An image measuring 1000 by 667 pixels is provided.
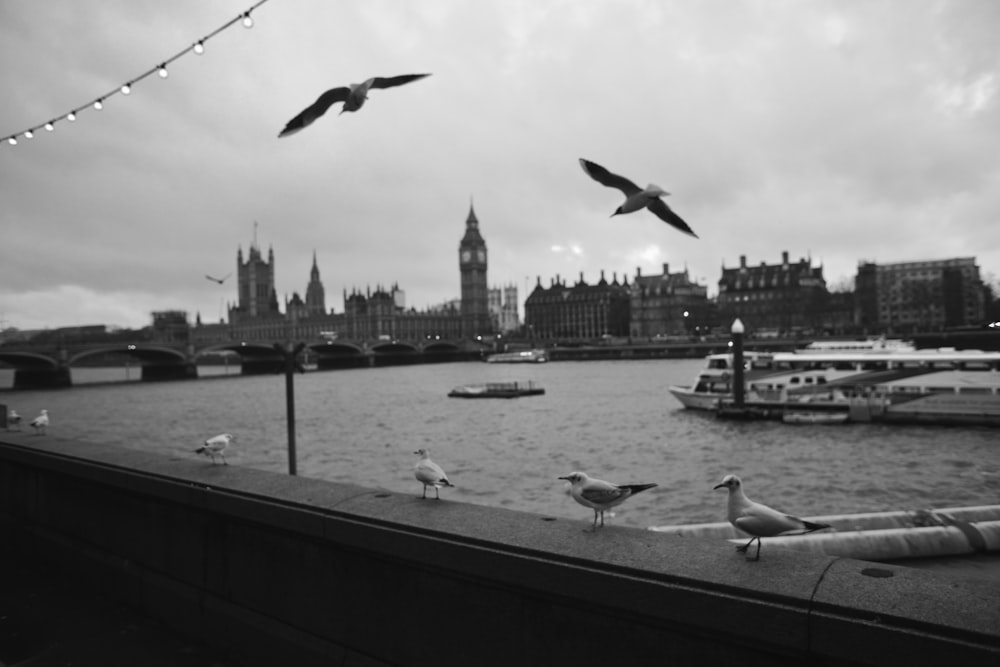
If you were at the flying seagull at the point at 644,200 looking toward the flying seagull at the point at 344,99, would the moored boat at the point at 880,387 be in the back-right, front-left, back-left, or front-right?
back-right

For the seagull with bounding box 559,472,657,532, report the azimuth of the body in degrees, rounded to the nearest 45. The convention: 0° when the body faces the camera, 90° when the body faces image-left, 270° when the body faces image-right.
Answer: approximately 90°

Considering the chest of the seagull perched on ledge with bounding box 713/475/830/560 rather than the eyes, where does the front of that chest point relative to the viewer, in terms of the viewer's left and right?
facing to the left of the viewer

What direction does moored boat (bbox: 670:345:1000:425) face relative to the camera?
to the viewer's left

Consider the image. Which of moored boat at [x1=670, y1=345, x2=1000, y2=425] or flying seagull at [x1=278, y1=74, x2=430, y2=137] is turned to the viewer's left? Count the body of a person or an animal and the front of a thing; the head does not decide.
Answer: the moored boat

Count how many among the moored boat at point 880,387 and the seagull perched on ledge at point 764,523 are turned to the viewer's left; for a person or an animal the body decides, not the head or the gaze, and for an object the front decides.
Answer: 2

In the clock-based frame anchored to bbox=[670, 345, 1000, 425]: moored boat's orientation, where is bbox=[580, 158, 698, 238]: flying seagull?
The flying seagull is roughly at 9 o'clock from the moored boat.

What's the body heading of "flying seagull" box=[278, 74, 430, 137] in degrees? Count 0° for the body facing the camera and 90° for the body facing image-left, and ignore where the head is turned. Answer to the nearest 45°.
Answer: approximately 225°

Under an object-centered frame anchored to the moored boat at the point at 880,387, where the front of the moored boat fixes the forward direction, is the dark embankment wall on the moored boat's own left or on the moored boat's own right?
on the moored boat's own left

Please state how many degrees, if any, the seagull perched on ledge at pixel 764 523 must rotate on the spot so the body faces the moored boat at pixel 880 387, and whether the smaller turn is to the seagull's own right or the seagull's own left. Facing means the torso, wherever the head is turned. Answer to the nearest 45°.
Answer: approximately 90° to the seagull's own right
